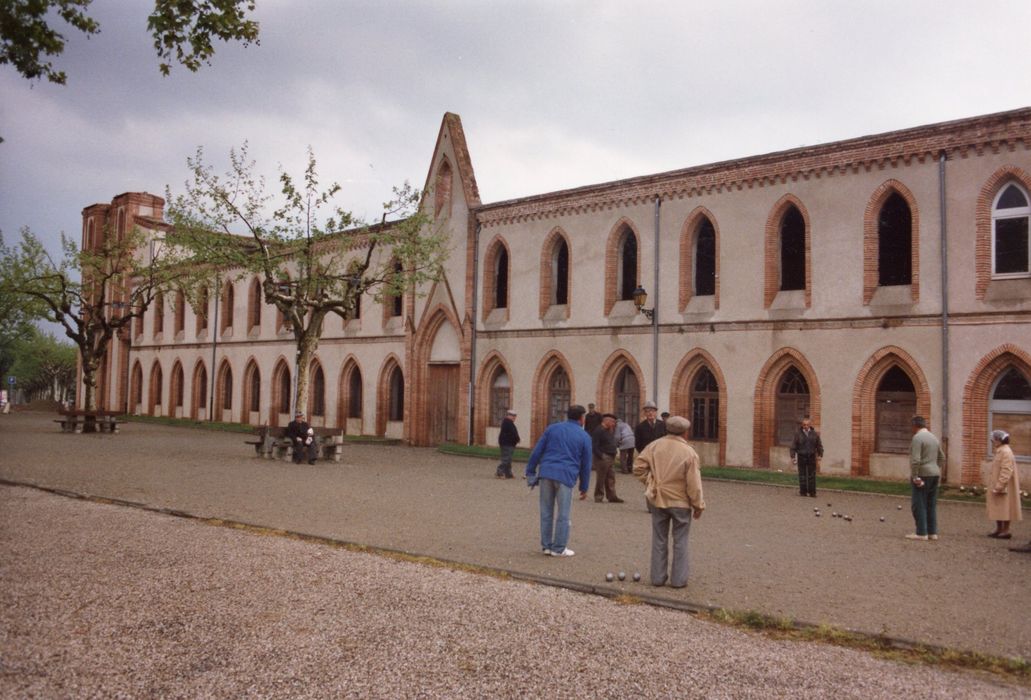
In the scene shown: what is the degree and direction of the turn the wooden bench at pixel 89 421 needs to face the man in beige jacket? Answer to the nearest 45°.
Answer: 0° — it already faces them

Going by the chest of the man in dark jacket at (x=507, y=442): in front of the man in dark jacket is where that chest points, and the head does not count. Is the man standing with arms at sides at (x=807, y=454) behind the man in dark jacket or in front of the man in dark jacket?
in front

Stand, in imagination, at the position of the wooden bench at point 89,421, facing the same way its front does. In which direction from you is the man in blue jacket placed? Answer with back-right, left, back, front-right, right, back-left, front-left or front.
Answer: front

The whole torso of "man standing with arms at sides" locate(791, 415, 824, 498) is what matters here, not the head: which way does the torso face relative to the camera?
toward the camera

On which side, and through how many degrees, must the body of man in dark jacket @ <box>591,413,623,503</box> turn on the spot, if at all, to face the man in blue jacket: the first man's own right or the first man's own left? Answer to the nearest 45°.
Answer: approximately 45° to the first man's own right

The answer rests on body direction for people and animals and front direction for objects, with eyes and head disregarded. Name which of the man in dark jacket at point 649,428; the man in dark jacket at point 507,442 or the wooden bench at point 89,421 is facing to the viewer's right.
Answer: the man in dark jacket at point 507,442

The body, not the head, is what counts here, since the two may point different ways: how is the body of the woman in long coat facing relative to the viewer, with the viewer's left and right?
facing to the left of the viewer

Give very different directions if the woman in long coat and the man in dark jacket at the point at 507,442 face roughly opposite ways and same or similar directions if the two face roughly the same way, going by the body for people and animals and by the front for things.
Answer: very different directions

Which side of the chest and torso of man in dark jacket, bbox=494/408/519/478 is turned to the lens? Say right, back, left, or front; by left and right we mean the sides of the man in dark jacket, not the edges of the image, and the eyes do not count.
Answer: right

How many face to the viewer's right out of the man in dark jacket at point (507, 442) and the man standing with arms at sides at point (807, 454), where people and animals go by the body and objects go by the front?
1

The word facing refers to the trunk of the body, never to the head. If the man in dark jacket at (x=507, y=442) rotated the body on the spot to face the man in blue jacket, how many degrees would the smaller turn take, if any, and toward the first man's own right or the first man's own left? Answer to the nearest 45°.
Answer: approximately 90° to the first man's own right

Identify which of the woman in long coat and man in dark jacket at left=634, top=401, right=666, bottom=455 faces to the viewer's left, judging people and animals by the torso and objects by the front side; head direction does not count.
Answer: the woman in long coat

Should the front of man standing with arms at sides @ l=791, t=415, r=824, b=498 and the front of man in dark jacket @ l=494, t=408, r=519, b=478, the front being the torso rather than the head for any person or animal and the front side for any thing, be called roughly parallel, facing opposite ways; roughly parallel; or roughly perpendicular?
roughly perpendicular

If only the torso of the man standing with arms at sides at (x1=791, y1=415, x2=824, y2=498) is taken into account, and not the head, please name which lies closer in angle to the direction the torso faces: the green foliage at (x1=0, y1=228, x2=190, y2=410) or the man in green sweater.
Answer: the man in green sweater

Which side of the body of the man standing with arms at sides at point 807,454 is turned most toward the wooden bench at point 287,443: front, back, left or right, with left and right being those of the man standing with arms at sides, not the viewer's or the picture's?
right

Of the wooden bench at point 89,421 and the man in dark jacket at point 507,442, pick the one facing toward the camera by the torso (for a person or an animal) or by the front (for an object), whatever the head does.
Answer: the wooden bench

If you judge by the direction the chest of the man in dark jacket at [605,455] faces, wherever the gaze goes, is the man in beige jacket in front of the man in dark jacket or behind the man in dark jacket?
in front
